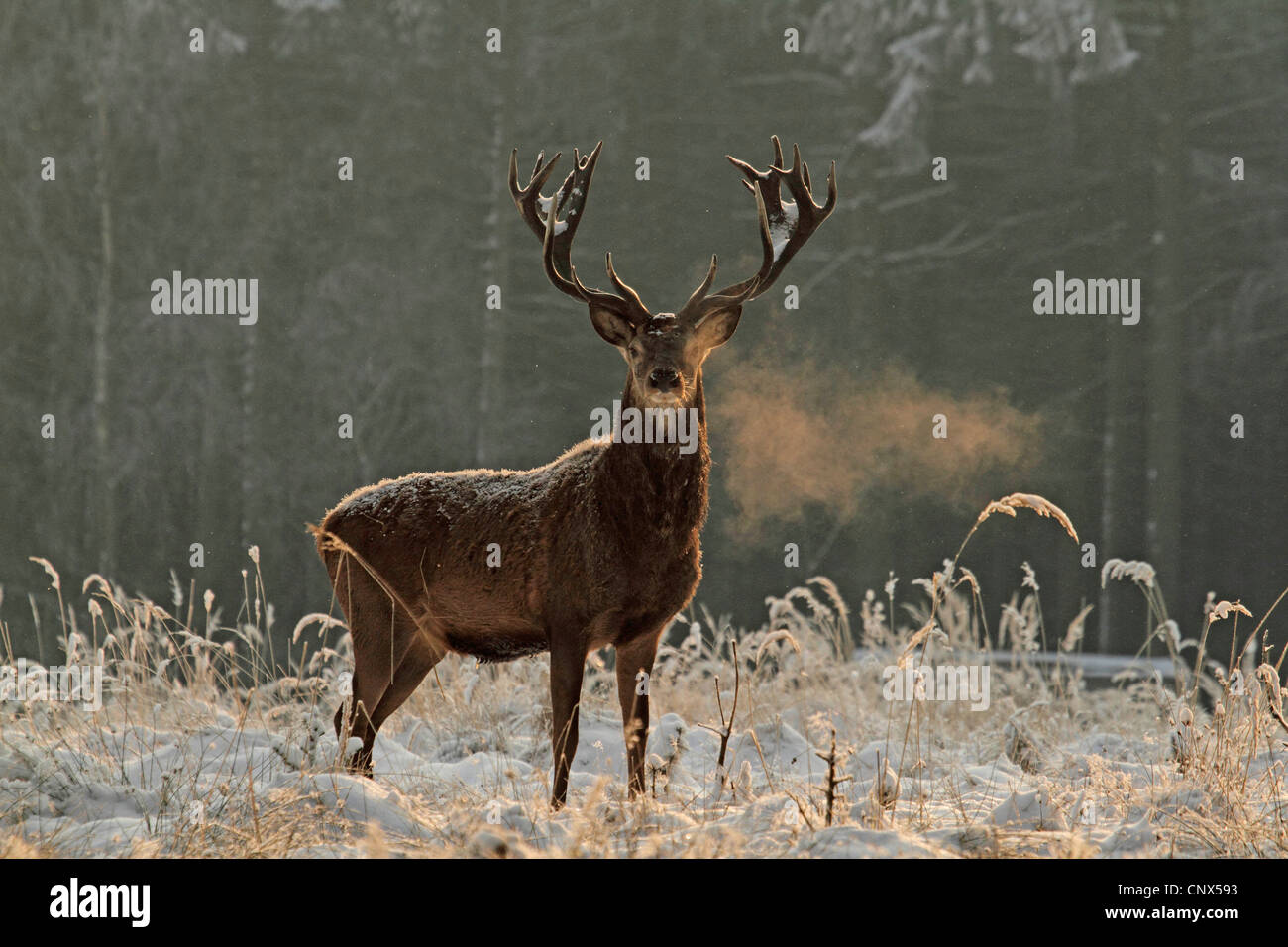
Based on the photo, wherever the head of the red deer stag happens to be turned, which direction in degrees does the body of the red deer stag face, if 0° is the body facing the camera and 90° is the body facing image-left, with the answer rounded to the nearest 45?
approximately 315°
